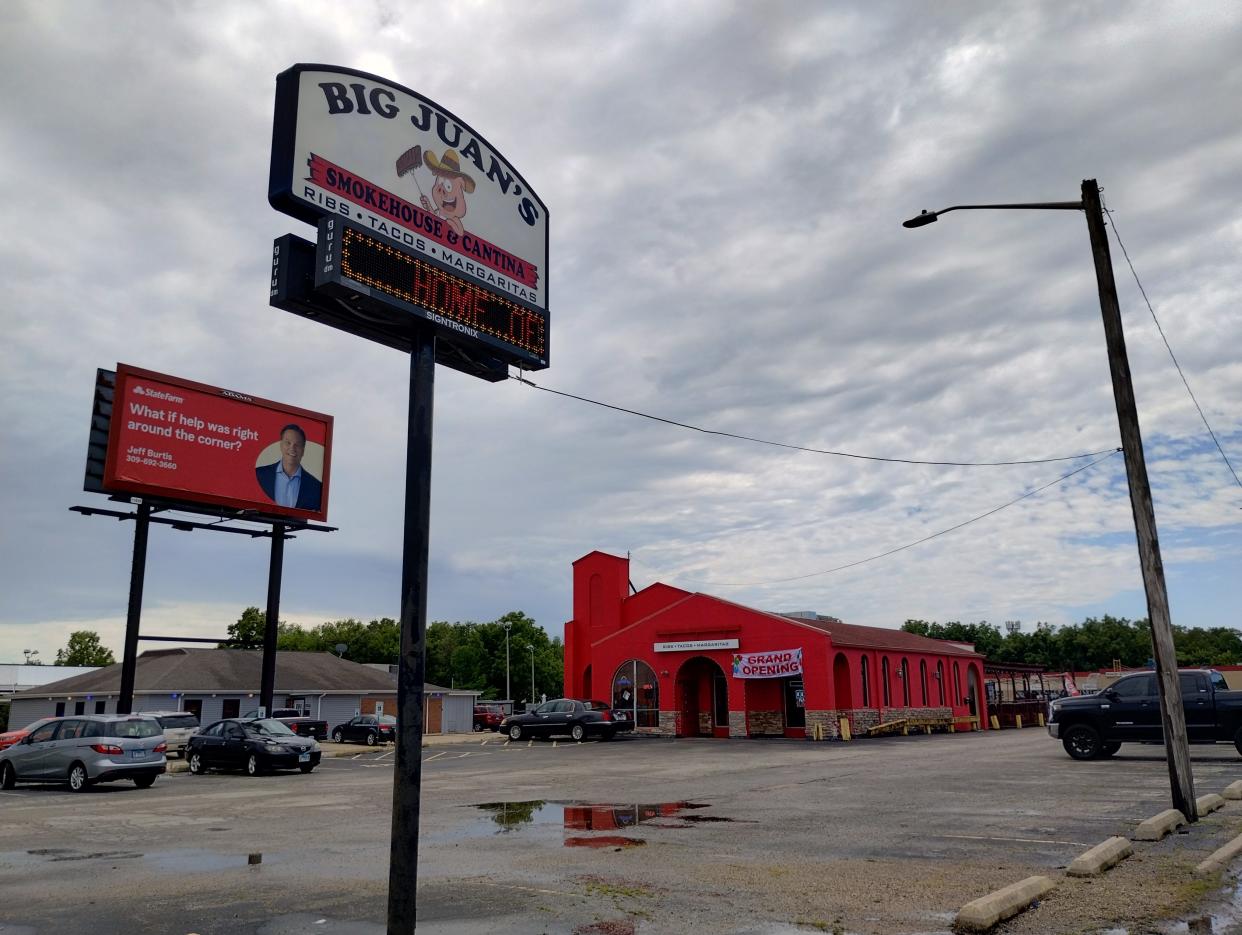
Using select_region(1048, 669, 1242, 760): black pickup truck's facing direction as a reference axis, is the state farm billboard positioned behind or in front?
in front

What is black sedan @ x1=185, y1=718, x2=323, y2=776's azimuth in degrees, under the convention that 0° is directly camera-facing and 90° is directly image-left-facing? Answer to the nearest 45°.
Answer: approximately 315°

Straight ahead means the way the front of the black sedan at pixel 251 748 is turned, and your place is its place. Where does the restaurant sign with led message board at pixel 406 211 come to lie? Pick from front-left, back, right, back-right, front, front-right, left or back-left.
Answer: front-right

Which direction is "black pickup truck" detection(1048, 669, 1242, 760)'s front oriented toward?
to the viewer's left

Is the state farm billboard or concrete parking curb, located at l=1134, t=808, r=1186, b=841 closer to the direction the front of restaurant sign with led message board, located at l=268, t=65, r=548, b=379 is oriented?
the concrete parking curb

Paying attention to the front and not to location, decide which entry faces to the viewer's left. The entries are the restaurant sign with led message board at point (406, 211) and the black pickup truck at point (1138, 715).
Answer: the black pickup truck

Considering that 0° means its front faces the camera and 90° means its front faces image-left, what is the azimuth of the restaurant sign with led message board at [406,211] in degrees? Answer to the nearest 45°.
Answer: approximately 315°
